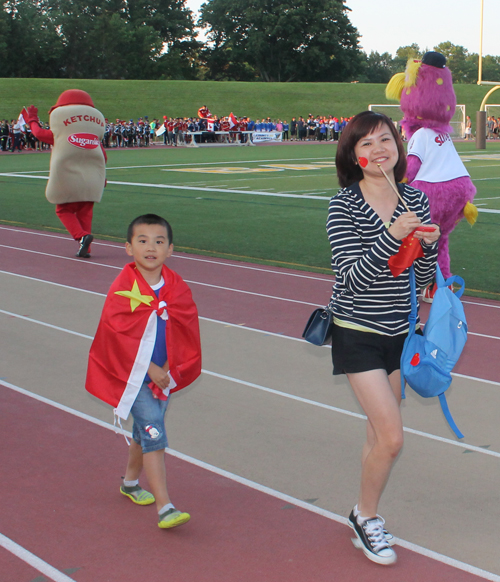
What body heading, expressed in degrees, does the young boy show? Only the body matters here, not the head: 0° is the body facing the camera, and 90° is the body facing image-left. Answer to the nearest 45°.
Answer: approximately 315°

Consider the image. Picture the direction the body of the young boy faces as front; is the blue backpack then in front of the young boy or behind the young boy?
in front

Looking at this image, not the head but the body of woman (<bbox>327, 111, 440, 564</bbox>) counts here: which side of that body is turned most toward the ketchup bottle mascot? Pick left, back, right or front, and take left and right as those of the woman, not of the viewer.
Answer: back

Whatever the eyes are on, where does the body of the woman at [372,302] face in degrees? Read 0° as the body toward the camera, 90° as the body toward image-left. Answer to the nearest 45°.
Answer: approximately 315°

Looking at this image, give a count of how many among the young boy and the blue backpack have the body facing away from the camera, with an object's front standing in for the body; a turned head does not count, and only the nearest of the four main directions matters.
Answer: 0

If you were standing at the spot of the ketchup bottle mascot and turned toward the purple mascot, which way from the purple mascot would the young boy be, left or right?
right

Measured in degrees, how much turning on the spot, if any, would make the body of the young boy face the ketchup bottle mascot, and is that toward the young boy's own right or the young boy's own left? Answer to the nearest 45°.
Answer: approximately 135° to the young boy's own left
